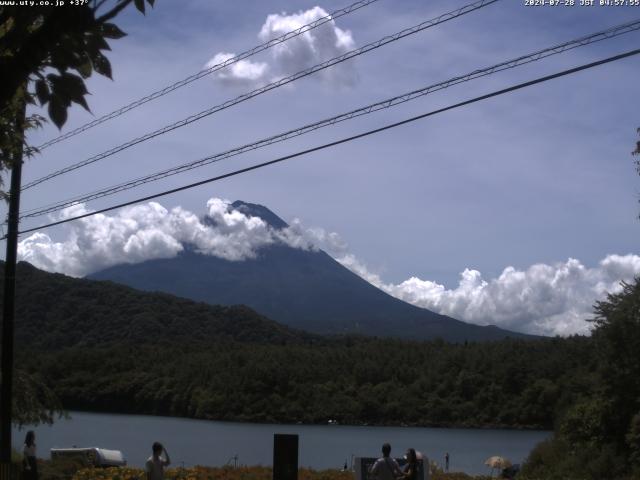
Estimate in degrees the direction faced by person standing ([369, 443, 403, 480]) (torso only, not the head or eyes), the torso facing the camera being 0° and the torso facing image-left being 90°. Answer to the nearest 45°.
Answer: approximately 180°

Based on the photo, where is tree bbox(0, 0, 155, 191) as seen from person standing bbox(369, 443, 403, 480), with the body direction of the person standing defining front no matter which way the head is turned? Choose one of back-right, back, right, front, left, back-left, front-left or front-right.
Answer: back

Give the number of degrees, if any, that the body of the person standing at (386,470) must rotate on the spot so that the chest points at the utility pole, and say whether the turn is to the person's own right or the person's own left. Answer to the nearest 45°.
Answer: approximately 45° to the person's own left

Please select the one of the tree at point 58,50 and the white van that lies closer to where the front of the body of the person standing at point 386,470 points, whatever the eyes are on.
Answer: the white van

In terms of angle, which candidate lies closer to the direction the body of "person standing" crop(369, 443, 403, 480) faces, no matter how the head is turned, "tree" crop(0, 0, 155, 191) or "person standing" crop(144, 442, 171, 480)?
the person standing

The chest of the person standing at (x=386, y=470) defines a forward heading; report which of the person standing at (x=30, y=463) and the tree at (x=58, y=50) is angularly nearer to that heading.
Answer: the person standing

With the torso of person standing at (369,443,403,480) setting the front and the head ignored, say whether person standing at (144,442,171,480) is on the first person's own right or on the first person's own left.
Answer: on the first person's own left

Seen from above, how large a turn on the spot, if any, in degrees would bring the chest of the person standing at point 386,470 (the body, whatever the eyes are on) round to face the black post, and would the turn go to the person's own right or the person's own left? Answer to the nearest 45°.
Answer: approximately 135° to the person's own left

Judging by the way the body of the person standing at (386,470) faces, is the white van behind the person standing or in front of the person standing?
in front
